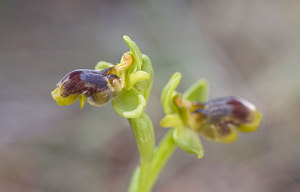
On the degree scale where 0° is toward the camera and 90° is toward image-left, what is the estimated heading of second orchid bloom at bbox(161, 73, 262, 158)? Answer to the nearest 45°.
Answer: approximately 270°
